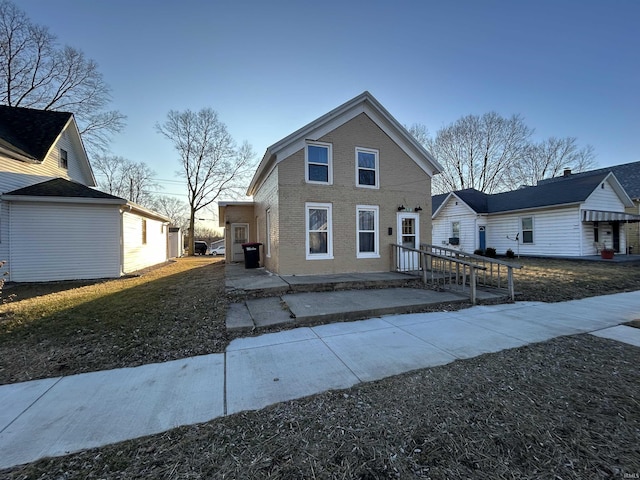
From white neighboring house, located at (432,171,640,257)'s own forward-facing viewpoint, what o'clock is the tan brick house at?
The tan brick house is roughly at 2 o'clock from the white neighboring house.

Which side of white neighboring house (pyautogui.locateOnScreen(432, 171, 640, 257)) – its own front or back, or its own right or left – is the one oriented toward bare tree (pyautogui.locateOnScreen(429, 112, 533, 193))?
back

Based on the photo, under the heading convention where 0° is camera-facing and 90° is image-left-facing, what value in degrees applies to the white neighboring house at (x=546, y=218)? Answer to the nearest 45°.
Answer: approximately 315°

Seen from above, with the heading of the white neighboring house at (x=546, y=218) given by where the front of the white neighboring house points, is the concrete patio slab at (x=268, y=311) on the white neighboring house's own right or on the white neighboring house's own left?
on the white neighboring house's own right

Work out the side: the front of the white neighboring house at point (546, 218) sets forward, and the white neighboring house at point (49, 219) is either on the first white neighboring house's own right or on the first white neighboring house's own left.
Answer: on the first white neighboring house's own right

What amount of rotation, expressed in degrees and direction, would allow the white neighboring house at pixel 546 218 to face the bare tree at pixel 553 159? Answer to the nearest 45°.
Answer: approximately 135° to its left

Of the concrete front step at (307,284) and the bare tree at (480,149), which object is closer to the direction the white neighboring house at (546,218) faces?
the concrete front step

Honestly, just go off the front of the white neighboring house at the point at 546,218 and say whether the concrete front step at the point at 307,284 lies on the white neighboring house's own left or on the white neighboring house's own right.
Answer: on the white neighboring house's own right

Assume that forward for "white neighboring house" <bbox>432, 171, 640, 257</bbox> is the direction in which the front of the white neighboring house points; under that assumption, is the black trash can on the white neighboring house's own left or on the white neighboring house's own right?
on the white neighboring house's own right

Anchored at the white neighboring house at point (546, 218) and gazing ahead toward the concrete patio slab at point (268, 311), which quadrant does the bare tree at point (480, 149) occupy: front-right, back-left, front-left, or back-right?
back-right

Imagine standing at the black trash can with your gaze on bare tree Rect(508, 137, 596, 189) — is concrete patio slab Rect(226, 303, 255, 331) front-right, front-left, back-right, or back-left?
back-right

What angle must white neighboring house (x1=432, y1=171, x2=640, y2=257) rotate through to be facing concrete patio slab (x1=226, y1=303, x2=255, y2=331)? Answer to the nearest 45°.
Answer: approximately 45° to its right

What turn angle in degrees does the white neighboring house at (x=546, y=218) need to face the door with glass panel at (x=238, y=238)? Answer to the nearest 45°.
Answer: approximately 90° to its right
